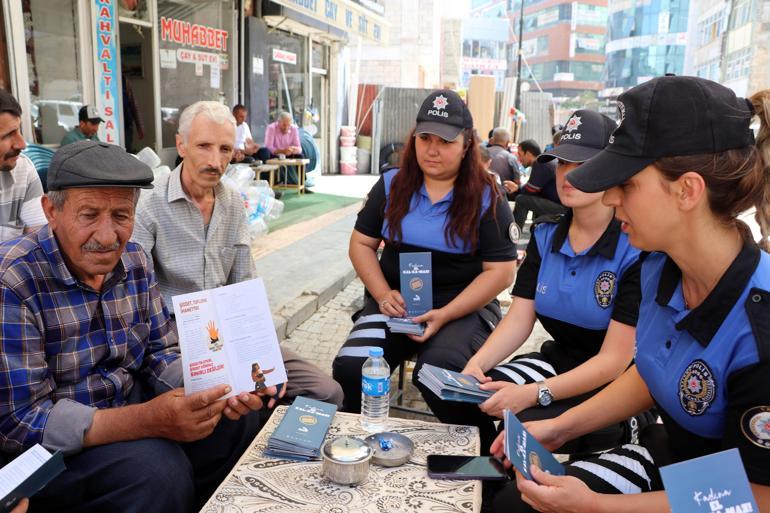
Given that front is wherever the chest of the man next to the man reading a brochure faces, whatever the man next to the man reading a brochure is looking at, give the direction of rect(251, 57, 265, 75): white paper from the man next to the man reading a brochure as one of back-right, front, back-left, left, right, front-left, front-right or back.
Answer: back-left

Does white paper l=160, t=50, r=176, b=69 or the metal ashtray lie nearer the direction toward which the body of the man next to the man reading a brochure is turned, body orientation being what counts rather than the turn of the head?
the metal ashtray

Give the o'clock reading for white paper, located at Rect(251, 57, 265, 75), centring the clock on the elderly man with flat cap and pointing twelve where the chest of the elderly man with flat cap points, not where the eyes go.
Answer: The white paper is roughly at 8 o'clock from the elderly man with flat cap.

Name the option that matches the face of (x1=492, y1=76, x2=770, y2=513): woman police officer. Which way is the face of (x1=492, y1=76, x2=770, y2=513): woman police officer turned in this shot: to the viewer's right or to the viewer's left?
to the viewer's left

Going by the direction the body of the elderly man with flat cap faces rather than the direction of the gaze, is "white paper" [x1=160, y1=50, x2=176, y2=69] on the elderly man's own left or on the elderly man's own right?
on the elderly man's own left

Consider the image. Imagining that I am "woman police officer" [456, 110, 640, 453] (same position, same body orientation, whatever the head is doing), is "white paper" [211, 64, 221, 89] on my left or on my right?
on my right

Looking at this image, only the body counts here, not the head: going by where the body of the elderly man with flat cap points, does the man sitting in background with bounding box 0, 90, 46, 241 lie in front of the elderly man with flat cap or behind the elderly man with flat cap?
behind

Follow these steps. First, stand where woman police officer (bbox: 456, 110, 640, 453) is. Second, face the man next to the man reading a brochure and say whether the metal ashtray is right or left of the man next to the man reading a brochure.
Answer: left

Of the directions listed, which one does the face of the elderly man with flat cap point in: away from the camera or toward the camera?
toward the camera

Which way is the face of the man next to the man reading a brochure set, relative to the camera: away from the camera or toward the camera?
toward the camera

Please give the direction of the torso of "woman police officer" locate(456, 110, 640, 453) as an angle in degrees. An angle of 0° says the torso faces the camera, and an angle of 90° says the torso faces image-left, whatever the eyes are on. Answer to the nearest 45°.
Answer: approximately 45°

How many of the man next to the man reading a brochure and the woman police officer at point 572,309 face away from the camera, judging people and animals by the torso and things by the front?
0

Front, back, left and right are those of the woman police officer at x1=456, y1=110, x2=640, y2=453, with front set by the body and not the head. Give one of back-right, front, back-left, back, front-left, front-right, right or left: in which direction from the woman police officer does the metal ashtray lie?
front

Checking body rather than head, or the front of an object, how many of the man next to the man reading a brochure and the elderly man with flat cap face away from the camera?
0

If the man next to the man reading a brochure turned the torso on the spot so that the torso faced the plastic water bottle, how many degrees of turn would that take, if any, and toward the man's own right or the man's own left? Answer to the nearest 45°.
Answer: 0° — they already face it

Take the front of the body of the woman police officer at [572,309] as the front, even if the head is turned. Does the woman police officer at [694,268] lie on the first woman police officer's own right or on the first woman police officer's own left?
on the first woman police officer's own left

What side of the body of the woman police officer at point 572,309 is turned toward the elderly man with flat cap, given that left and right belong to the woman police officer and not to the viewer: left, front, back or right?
front

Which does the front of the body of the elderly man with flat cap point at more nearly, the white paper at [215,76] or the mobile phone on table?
the mobile phone on table

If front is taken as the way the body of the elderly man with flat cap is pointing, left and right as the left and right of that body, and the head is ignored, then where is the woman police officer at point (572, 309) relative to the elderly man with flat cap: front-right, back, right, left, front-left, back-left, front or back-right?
front-left

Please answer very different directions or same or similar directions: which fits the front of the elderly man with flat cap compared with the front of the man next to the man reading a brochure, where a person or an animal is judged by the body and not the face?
same or similar directions
